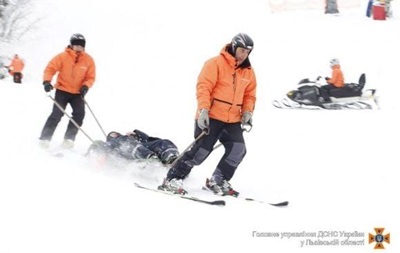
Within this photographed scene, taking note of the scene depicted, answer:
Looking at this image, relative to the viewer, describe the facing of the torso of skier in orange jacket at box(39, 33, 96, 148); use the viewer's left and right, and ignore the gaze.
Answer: facing the viewer

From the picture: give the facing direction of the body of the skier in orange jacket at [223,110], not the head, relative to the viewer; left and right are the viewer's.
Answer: facing the viewer and to the right of the viewer

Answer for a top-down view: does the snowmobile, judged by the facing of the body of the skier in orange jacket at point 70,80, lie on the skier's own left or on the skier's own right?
on the skier's own left

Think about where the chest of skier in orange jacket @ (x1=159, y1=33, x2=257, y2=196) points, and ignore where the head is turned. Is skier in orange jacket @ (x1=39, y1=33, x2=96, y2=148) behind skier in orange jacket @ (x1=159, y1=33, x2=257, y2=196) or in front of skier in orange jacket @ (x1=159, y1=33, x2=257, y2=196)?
behind

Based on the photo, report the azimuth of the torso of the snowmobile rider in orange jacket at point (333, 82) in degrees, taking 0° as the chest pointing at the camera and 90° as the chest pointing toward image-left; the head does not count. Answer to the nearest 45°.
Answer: approximately 90°

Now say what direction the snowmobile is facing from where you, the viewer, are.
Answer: facing to the left of the viewer

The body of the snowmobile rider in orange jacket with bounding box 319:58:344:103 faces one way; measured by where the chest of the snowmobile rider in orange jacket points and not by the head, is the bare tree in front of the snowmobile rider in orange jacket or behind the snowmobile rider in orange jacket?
in front

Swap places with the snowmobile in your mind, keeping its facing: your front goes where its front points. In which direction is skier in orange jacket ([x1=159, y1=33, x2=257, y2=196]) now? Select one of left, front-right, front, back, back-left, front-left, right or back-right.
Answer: left

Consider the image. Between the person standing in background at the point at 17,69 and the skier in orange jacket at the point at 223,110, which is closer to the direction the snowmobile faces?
the person standing in background

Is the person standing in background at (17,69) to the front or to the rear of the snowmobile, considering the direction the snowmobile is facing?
to the front

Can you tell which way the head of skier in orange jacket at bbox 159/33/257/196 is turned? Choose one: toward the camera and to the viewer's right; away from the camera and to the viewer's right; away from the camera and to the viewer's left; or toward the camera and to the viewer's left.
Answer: toward the camera and to the viewer's right

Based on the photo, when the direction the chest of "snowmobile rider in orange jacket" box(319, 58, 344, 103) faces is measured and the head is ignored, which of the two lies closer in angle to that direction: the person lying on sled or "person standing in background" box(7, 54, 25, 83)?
the person standing in background

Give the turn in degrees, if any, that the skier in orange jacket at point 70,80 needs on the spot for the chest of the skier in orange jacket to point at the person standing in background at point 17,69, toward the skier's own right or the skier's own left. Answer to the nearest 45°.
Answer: approximately 180°

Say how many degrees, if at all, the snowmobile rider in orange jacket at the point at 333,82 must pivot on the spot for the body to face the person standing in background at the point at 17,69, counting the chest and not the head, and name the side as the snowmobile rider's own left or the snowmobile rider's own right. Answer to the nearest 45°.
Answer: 0° — they already face them
